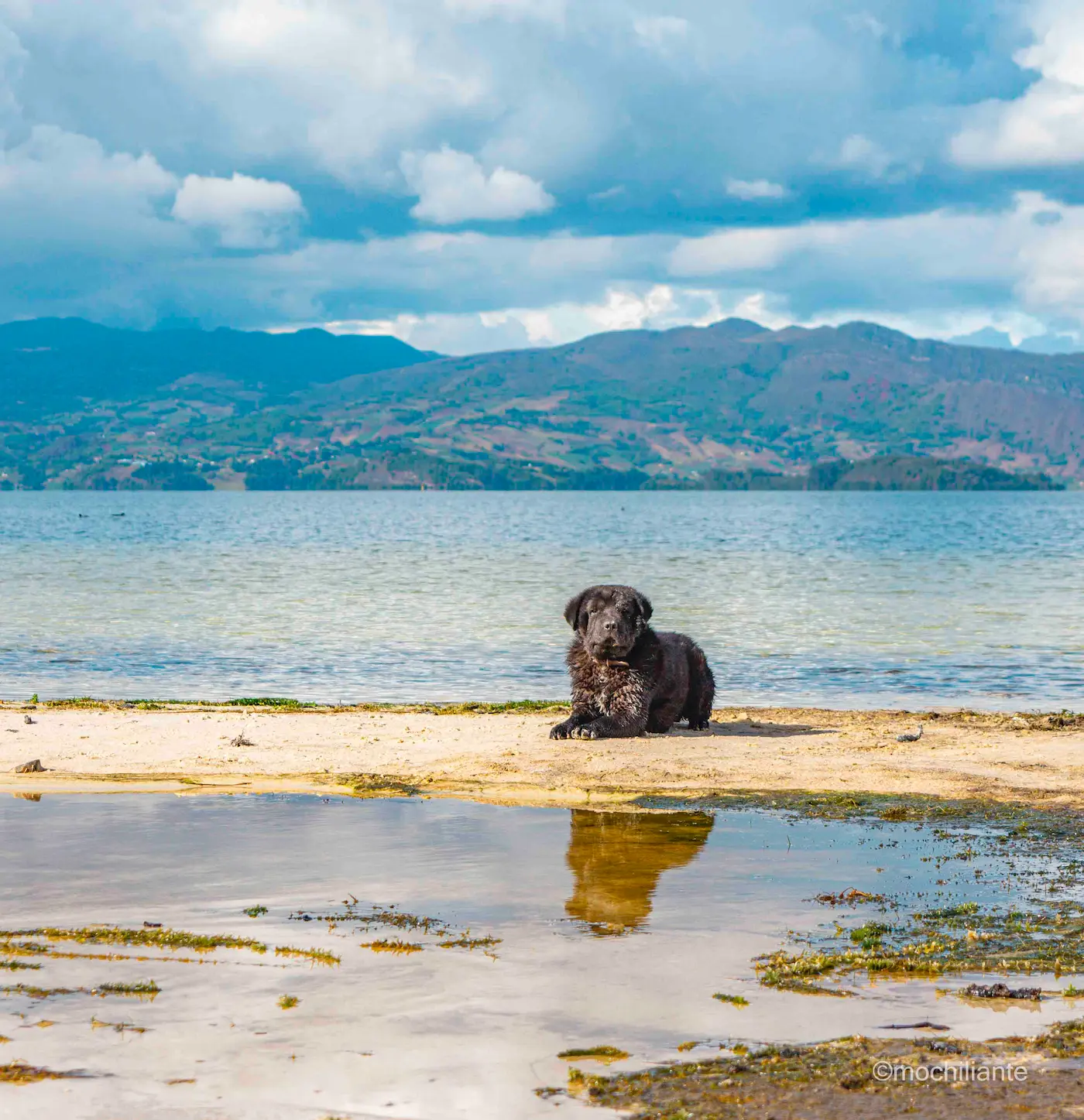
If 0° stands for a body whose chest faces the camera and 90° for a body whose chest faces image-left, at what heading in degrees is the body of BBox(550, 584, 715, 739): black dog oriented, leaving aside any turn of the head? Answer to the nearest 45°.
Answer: approximately 45°

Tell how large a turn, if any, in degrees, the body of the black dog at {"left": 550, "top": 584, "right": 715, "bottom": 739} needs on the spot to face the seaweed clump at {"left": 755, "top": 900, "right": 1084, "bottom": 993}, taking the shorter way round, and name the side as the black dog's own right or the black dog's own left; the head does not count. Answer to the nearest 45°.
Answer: approximately 45° to the black dog's own left

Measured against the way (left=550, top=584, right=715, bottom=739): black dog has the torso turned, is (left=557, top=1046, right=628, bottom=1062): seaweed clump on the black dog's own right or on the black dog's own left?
on the black dog's own left

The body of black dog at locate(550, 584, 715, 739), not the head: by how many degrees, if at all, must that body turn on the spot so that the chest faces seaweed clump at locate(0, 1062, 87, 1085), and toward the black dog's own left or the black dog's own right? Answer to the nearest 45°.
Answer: approximately 45° to the black dog's own left

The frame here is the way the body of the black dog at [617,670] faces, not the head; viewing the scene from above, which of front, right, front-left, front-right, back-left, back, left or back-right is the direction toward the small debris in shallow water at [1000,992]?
front-left
